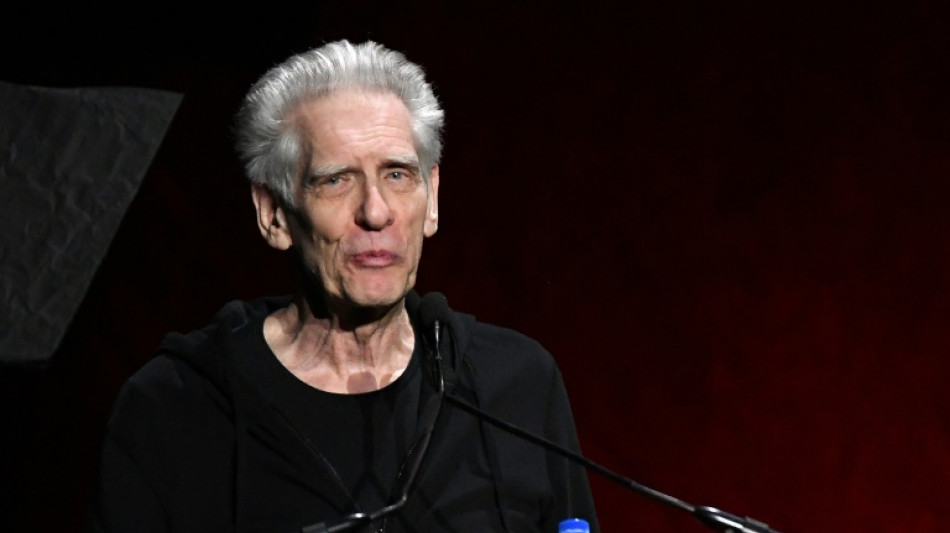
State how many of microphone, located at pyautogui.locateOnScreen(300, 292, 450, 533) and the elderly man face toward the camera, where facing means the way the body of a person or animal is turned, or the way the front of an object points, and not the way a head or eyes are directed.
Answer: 1

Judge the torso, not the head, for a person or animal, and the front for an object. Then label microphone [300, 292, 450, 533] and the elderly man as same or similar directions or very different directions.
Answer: very different directions

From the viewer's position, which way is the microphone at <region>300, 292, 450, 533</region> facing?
facing away from the viewer

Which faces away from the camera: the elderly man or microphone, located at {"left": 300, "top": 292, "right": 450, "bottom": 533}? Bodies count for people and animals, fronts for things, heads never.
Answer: the microphone

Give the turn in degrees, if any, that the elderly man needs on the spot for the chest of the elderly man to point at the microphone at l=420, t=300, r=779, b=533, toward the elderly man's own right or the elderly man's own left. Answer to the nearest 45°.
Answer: approximately 45° to the elderly man's own left
